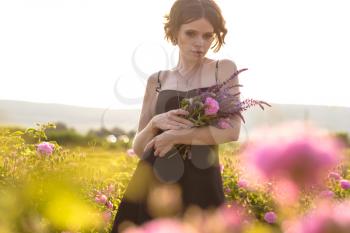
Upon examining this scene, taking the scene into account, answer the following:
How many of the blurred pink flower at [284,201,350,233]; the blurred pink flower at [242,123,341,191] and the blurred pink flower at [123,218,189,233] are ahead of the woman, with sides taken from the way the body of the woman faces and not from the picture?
3

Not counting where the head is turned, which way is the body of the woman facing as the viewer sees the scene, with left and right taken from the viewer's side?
facing the viewer

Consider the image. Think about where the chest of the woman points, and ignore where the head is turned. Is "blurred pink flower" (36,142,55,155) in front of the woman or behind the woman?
behind

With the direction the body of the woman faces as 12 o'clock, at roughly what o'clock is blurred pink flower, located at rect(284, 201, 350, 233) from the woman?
The blurred pink flower is roughly at 12 o'clock from the woman.

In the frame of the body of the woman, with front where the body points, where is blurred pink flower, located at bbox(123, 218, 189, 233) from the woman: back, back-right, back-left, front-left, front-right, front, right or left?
front
